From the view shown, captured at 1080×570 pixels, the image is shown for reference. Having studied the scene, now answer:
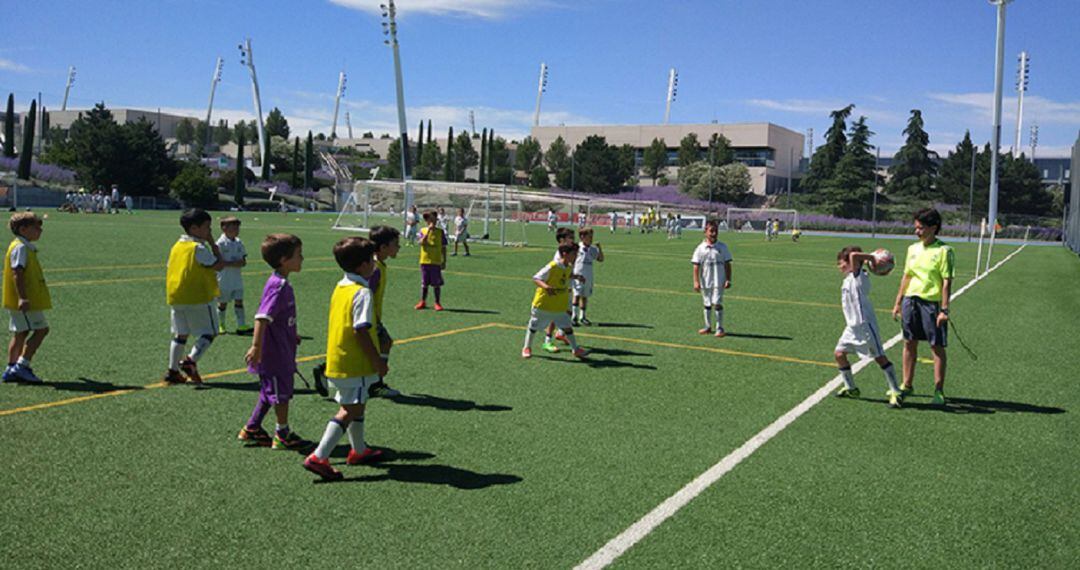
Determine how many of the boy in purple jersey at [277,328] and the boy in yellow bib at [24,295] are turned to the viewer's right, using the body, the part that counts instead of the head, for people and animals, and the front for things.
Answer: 2

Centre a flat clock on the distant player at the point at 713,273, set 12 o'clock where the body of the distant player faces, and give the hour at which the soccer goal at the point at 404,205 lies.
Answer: The soccer goal is roughly at 5 o'clock from the distant player.

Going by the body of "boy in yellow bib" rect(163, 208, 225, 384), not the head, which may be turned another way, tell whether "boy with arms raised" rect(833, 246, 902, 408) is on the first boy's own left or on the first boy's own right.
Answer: on the first boy's own right

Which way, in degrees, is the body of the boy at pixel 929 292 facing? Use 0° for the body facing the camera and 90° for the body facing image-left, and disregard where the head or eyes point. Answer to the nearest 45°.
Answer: approximately 45°

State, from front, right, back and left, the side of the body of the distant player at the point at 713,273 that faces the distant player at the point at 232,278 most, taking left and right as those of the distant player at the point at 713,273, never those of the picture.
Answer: right

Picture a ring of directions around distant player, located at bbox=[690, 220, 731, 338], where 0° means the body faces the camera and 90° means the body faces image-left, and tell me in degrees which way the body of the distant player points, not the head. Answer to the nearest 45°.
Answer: approximately 0°

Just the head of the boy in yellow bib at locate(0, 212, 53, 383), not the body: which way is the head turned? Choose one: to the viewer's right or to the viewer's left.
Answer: to the viewer's right

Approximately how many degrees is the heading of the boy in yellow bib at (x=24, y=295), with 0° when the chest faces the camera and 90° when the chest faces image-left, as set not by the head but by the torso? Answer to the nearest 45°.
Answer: approximately 270°

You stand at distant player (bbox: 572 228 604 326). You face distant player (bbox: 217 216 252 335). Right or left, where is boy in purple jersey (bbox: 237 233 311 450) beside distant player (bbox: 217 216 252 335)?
left

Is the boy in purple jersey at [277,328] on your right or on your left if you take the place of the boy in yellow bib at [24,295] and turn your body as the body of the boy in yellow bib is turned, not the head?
on your right
